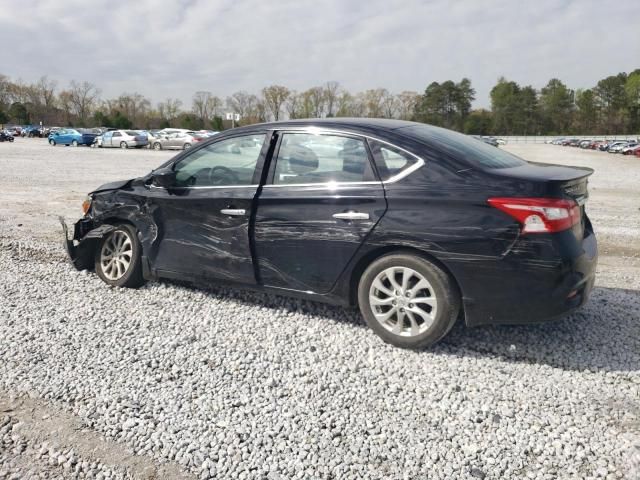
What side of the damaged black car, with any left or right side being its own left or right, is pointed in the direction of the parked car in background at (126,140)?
front

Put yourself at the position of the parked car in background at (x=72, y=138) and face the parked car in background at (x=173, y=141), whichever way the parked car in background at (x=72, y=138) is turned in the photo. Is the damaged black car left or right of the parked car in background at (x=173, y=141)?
right

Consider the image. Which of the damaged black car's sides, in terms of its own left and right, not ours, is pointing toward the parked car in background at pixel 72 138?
front

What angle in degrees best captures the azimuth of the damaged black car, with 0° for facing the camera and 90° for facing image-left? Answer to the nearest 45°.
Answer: approximately 135°

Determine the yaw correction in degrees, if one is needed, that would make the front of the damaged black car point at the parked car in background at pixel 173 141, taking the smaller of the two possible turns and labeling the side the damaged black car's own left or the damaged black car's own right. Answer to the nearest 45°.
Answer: approximately 45° to the damaged black car's own right
